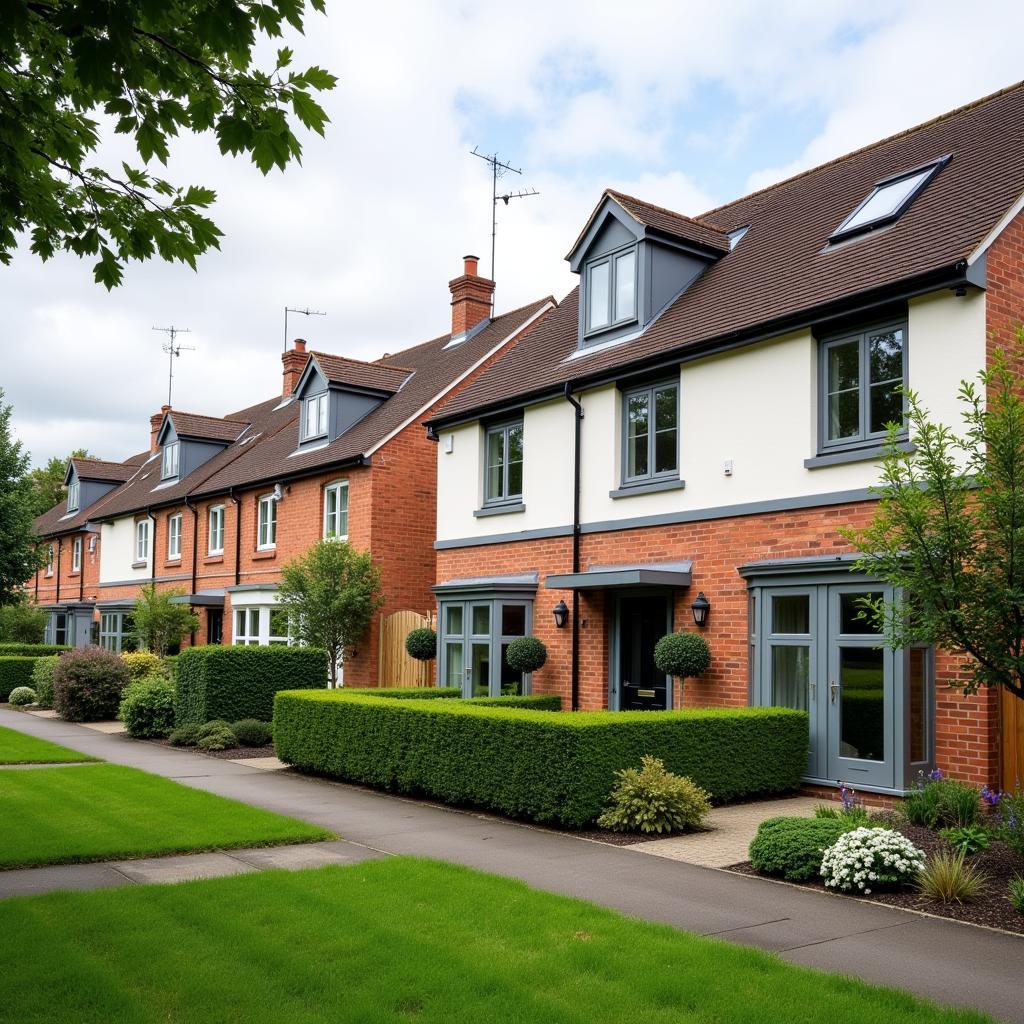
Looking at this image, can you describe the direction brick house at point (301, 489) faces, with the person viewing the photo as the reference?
facing the viewer and to the left of the viewer

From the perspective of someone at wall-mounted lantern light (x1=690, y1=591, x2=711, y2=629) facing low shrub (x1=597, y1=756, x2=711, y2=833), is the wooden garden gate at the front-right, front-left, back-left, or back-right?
back-right

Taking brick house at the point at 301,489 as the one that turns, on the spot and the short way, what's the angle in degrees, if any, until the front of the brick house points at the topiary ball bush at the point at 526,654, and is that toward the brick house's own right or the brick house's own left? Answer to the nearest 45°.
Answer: approximately 45° to the brick house's own left

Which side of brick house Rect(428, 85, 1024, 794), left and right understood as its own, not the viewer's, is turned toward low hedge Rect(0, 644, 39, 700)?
right

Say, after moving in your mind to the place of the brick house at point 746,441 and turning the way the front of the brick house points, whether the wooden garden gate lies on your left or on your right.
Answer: on your right

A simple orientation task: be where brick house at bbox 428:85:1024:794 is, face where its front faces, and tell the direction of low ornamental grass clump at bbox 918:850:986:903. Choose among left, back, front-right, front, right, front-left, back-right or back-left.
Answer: front-left

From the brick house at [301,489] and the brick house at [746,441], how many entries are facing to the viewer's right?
0

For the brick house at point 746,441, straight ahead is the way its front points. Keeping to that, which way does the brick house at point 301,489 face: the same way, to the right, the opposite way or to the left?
the same way

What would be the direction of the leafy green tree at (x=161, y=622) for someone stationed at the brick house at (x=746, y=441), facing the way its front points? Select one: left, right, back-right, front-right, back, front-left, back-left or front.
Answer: right

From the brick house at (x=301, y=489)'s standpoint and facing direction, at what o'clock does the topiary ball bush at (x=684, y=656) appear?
The topiary ball bush is roughly at 10 o'clock from the brick house.

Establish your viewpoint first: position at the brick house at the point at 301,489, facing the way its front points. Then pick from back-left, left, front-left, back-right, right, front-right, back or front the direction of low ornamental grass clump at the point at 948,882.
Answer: front-left

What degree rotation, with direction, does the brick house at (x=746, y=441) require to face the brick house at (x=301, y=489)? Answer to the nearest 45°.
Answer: approximately 90° to its right

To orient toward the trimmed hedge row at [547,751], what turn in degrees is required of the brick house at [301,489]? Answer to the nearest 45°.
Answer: approximately 45° to its left
